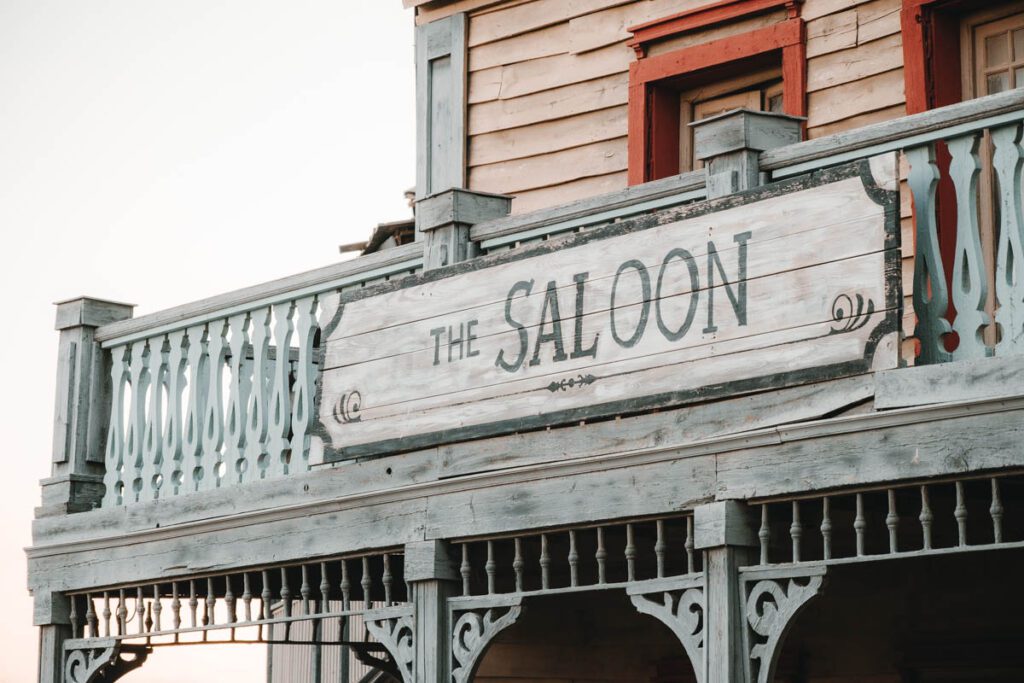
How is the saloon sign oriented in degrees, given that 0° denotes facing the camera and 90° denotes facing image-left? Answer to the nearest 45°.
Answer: approximately 45°

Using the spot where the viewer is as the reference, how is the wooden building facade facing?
facing the viewer and to the left of the viewer
